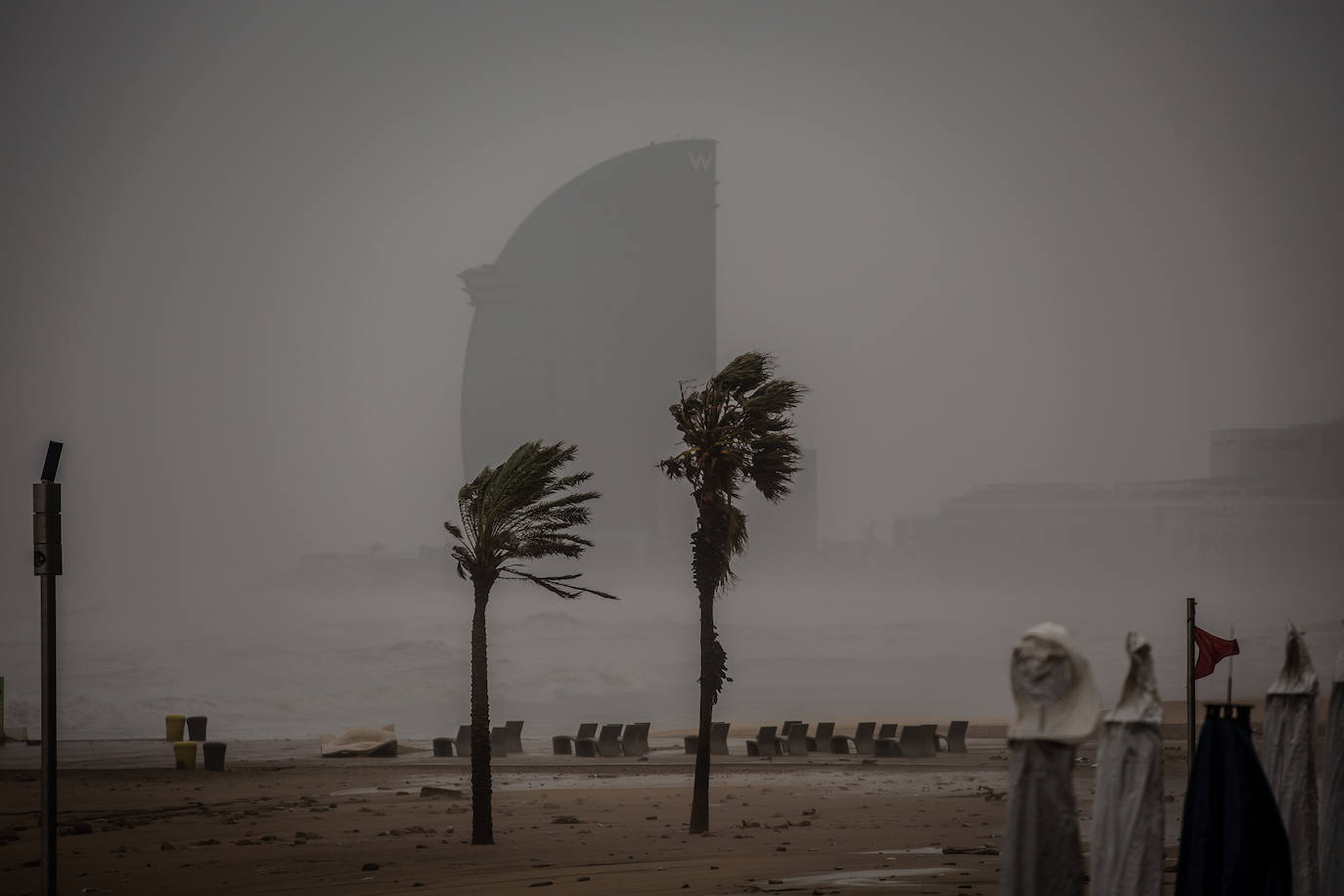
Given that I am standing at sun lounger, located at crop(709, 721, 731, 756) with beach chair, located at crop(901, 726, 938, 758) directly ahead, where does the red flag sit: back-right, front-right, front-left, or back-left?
front-right

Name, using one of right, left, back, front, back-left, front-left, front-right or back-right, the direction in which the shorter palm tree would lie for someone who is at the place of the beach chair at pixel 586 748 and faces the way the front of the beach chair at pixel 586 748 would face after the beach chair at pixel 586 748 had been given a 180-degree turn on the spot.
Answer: right
